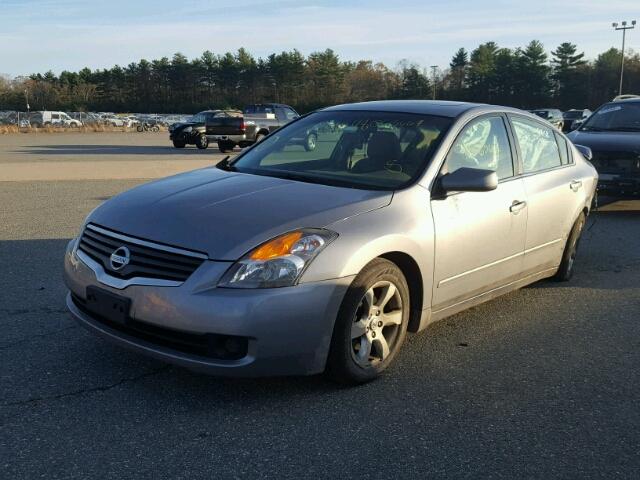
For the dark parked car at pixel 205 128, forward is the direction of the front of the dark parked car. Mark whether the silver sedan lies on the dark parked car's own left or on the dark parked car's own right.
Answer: on the dark parked car's own left

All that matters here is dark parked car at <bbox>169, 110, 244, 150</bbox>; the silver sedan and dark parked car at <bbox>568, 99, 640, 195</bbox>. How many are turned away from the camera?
0

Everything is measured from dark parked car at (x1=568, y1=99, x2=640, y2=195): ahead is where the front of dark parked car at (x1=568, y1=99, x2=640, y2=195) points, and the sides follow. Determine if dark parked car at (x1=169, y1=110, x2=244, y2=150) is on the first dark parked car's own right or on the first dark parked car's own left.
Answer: on the first dark parked car's own right

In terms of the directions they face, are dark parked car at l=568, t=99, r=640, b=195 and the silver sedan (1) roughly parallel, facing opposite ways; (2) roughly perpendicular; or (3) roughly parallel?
roughly parallel

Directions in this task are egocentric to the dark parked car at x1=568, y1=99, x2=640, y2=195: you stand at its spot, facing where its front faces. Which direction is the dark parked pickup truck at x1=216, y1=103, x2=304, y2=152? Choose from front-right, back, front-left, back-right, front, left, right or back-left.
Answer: back-right

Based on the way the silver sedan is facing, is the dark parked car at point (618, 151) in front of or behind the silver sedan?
behind

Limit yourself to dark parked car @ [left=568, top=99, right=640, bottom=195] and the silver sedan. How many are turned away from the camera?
0

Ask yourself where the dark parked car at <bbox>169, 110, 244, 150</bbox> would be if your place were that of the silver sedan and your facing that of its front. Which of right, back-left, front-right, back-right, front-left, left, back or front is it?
back-right

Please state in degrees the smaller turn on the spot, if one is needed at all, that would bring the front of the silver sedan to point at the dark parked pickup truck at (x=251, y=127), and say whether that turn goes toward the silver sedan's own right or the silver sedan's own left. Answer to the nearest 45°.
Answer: approximately 135° to the silver sedan's own right

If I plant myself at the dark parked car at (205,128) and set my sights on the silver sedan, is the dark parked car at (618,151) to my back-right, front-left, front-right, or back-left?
front-left

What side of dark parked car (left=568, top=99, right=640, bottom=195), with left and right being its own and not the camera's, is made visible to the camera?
front

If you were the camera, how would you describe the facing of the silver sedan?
facing the viewer and to the left of the viewer
